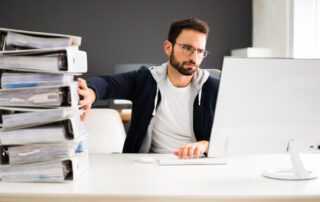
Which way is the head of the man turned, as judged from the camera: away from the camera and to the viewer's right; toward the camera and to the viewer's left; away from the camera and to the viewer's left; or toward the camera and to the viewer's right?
toward the camera and to the viewer's right

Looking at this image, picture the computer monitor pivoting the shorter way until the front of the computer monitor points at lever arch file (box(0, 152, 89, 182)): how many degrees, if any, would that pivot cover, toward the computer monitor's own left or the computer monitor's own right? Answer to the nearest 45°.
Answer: approximately 45° to the computer monitor's own left

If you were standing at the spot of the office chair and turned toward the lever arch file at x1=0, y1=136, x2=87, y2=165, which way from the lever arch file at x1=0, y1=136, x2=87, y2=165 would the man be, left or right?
left

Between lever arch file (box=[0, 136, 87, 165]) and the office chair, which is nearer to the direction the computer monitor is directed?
the office chair

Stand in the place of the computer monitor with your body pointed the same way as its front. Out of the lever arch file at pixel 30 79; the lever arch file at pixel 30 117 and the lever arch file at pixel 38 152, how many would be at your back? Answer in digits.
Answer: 0

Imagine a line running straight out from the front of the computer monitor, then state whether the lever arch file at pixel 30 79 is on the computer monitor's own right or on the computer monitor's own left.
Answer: on the computer monitor's own left

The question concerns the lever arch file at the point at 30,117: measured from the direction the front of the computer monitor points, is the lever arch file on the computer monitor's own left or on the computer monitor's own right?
on the computer monitor's own left

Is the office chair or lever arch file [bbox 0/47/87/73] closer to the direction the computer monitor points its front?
the office chair

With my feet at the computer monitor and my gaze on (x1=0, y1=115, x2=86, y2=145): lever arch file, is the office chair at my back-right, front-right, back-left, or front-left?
front-right

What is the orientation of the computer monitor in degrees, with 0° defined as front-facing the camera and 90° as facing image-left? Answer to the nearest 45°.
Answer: approximately 135°

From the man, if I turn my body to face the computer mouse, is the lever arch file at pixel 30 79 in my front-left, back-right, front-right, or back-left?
front-right

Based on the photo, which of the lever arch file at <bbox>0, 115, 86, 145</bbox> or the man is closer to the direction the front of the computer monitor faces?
the man

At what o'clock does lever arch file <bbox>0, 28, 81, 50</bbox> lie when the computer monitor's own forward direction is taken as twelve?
The lever arch file is roughly at 10 o'clock from the computer monitor.

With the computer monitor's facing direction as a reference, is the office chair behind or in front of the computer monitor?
in front

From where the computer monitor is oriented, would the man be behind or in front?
in front
